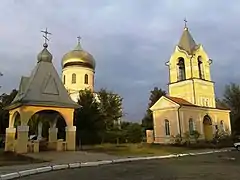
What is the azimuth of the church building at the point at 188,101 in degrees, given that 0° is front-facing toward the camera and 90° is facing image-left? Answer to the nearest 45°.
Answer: approximately 315°

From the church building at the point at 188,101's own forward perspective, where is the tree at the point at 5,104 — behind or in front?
behind

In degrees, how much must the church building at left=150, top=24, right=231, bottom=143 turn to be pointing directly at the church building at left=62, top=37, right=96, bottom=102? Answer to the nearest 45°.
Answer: approximately 135° to its right

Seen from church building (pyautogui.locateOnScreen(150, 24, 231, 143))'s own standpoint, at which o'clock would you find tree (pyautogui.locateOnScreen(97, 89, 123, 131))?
The tree is roughly at 5 o'clock from the church building.

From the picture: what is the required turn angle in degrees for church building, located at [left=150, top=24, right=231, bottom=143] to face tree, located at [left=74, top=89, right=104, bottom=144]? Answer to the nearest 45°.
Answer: approximately 135° to its right

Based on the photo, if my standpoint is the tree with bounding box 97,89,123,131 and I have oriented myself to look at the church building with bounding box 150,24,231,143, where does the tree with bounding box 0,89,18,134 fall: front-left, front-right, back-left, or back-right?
back-right
